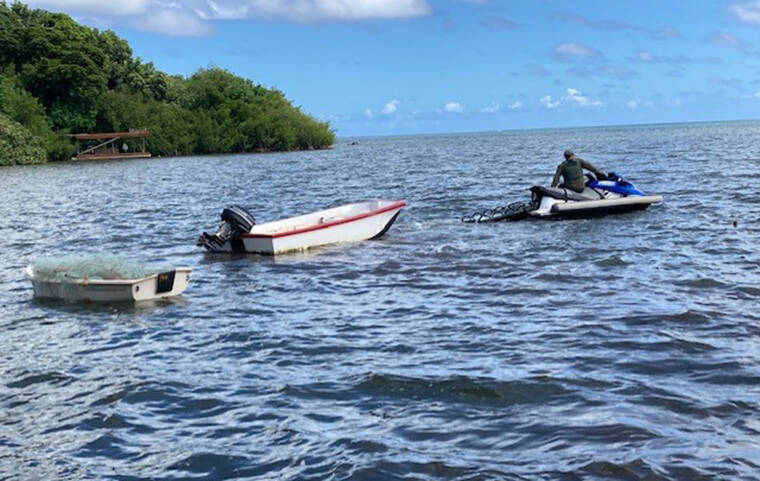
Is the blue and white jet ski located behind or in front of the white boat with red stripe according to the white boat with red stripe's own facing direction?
in front

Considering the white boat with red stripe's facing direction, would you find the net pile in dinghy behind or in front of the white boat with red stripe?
behind

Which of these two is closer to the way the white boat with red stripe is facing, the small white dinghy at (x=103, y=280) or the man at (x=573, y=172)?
the man

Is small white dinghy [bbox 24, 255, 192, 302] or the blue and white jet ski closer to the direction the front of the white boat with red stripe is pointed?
the blue and white jet ski

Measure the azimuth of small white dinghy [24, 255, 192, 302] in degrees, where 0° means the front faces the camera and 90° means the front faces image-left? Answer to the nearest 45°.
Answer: approximately 135°

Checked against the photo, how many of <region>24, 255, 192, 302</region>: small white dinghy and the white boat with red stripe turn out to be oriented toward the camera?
0

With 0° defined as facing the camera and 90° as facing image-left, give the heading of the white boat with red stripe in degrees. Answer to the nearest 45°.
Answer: approximately 225°

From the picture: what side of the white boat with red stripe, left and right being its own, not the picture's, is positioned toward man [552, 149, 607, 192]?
front

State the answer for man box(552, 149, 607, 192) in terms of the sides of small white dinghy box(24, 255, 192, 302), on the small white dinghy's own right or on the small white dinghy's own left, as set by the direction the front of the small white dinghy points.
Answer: on the small white dinghy's own right

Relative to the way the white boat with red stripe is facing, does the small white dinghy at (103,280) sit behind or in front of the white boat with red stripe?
behind

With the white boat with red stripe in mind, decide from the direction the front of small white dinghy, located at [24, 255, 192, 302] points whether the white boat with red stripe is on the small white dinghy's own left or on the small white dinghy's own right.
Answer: on the small white dinghy's own right

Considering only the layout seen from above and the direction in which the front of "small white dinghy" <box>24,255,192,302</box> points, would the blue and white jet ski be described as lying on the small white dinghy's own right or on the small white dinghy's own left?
on the small white dinghy's own right
